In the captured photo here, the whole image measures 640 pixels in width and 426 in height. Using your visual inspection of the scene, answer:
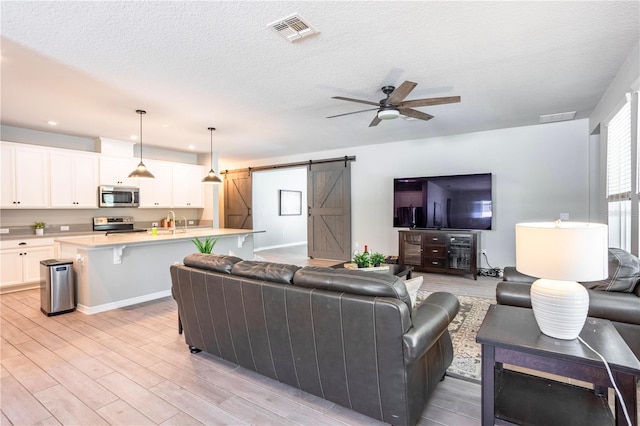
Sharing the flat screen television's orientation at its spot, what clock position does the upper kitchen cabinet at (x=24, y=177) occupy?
The upper kitchen cabinet is roughly at 2 o'clock from the flat screen television.

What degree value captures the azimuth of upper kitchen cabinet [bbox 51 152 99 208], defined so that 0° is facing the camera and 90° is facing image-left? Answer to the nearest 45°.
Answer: approximately 0°

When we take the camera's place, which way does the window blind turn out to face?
facing to the left of the viewer

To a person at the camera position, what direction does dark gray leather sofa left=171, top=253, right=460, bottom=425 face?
facing away from the viewer and to the right of the viewer

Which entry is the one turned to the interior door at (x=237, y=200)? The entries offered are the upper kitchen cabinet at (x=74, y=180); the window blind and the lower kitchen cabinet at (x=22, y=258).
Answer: the window blind

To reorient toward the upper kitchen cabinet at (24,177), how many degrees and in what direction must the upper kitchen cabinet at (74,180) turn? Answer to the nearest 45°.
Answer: approximately 90° to its right

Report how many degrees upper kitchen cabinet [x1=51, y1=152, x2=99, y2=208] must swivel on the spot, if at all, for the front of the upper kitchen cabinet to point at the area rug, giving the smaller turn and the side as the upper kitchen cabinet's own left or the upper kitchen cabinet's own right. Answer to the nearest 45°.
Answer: approximately 45° to the upper kitchen cabinet's own left

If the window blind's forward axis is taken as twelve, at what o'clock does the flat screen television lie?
The flat screen television is roughly at 1 o'clock from the window blind.

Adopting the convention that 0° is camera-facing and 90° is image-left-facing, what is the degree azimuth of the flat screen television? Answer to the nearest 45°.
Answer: approximately 0°

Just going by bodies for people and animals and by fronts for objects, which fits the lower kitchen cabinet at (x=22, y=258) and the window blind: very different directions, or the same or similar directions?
very different directions

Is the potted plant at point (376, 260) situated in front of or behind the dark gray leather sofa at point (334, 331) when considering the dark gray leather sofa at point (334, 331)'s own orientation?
in front

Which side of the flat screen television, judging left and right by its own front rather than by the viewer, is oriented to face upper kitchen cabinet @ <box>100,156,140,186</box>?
right
